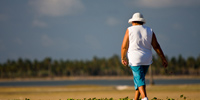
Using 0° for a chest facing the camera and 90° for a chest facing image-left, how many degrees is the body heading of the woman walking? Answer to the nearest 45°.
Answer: approximately 180°
